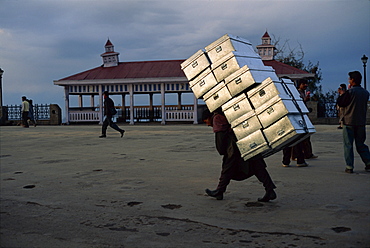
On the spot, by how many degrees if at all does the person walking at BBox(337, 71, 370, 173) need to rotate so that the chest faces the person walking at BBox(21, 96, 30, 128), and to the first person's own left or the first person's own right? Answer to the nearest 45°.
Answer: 0° — they already face them
